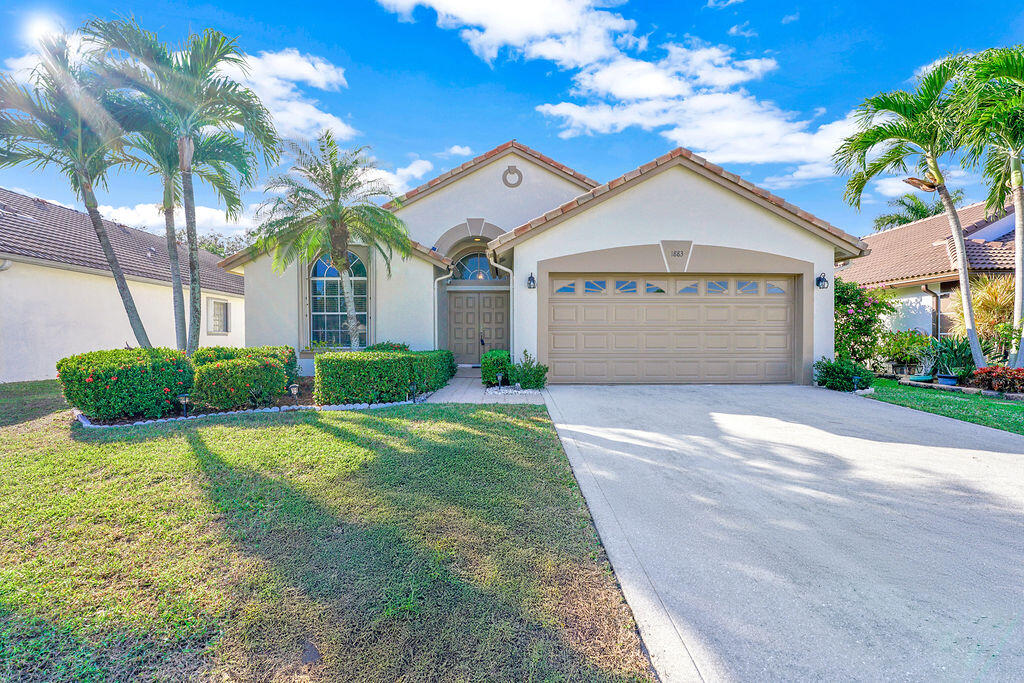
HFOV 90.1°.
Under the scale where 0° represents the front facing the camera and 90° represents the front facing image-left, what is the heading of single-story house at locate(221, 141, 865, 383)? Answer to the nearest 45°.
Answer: approximately 0°

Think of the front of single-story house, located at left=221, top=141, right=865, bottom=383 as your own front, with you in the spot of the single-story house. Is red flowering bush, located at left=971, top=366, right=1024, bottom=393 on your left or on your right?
on your left

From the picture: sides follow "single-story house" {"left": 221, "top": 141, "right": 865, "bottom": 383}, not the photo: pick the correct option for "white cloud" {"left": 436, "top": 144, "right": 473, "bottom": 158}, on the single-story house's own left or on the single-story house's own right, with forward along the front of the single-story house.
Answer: on the single-story house's own right

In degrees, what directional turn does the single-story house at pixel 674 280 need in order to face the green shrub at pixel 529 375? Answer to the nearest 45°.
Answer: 0° — it already faces it

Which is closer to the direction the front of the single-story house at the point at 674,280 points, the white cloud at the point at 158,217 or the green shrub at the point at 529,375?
the green shrub

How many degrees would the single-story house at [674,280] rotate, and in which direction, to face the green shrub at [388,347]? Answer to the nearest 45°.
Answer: approximately 90° to its right

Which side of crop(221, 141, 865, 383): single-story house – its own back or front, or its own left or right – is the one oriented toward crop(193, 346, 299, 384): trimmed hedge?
right

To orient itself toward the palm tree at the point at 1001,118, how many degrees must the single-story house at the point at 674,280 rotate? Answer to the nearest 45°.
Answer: approximately 90° to its left

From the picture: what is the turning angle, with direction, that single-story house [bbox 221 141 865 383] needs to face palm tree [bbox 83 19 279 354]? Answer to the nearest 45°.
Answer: approximately 90° to its right

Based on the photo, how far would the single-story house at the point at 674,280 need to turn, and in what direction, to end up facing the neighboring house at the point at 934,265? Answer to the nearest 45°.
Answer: approximately 135° to its left

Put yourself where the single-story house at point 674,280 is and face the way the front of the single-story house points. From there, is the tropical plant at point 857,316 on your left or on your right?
on your left

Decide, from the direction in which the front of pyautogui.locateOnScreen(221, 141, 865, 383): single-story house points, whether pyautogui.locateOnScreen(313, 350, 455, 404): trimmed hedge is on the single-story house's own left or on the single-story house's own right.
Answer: on the single-story house's own right

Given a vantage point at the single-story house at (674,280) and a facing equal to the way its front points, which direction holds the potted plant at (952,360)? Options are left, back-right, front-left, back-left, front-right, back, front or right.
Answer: left

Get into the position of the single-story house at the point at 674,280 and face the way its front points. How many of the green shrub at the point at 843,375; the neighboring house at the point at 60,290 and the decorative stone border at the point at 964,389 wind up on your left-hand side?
2

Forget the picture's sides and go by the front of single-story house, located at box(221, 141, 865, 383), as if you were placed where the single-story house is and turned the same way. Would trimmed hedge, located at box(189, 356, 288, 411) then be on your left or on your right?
on your right
